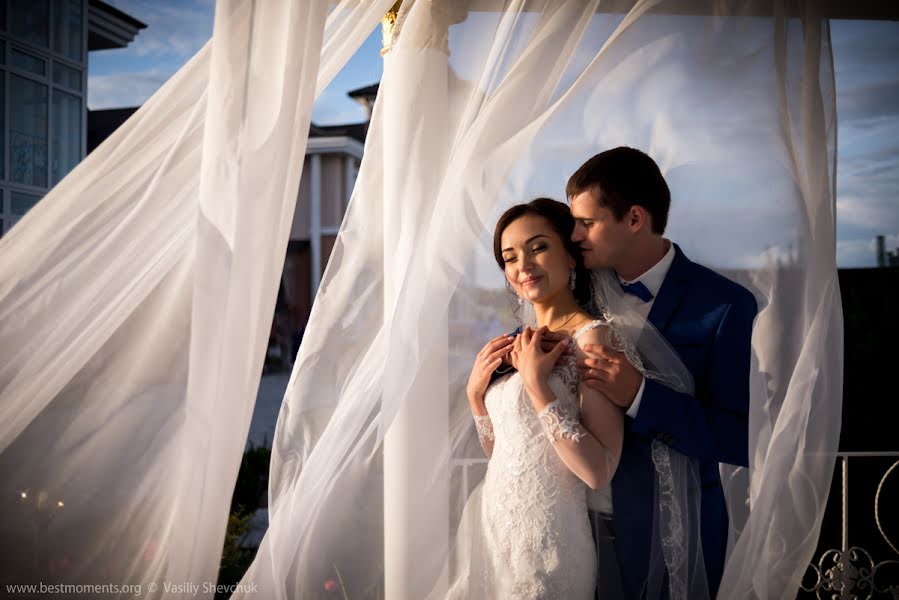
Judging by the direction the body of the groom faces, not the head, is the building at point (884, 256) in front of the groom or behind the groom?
behind

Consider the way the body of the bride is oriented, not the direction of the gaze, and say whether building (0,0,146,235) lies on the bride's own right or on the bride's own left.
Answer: on the bride's own right

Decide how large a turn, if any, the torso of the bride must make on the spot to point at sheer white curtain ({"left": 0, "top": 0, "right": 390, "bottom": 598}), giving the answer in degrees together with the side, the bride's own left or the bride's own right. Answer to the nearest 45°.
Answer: approximately 45° to the bride's own right

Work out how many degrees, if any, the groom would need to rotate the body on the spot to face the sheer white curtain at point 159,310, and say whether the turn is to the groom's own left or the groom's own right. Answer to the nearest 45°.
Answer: approximately 45° to the groom's own right

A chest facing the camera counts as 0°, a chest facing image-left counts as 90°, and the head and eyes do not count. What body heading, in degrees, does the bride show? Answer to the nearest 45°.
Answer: approximately 45°

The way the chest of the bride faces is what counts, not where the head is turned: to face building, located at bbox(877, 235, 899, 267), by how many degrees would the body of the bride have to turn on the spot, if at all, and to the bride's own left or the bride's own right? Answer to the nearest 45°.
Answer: approximately 180°

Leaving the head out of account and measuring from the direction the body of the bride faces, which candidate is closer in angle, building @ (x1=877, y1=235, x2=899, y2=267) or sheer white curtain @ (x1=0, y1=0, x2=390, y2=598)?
the sheer white curtain

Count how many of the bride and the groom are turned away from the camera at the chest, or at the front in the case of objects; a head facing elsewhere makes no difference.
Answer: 0
